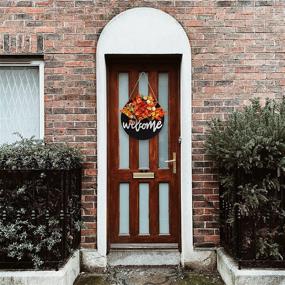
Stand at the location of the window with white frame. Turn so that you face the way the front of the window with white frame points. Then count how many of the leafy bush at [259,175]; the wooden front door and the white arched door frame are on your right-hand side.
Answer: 0

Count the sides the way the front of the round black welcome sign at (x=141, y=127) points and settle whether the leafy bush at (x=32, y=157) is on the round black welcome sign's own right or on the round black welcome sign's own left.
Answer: on the round black welcome sign's own right

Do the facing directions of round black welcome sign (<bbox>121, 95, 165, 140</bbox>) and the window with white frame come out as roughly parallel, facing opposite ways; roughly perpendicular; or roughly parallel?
roughly parallel

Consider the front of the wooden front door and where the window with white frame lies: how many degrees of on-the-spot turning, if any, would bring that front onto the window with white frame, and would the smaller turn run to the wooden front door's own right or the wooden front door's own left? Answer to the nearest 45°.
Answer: approximately 90° to the wooden front door's own right

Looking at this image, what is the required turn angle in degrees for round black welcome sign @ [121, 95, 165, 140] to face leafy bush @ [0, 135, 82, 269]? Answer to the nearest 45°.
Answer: approximately 45° to its right

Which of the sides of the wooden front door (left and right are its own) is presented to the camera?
front

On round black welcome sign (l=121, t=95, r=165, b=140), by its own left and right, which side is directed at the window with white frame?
right

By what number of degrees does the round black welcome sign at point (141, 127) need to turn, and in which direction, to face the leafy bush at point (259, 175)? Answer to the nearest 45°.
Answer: approximately 45° to its left

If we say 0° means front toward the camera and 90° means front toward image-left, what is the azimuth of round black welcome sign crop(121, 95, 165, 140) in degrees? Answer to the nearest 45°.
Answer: approximately 0°

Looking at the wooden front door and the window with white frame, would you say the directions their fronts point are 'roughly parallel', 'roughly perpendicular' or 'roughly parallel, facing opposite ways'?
roughly parallel

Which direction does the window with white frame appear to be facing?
toward the camera
